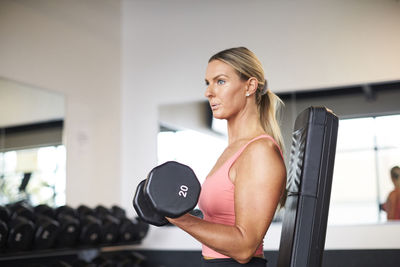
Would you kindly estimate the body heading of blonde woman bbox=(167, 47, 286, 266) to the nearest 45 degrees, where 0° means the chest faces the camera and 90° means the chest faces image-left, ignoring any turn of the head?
approximately 90°

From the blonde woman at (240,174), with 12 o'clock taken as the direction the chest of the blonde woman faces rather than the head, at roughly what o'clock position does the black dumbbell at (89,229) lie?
The black dumbbell is roughly at 2 o'clock from the blonde woman.

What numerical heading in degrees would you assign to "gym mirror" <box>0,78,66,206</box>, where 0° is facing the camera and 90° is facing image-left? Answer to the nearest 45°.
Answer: approximately 315°

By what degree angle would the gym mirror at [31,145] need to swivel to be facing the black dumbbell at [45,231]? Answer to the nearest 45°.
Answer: approximately 45° to its right

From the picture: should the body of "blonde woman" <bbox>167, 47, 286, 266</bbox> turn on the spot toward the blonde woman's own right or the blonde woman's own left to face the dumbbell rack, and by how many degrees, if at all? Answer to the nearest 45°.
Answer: approximately 45° to the blonde woman's own right

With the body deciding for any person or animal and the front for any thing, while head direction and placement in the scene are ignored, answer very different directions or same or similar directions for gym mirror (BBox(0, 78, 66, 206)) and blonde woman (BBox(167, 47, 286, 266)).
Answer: very different directions

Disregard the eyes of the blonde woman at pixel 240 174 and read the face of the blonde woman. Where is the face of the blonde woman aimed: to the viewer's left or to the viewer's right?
to the viewer's left

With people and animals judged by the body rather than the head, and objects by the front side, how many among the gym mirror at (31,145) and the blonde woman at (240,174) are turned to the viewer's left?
1
